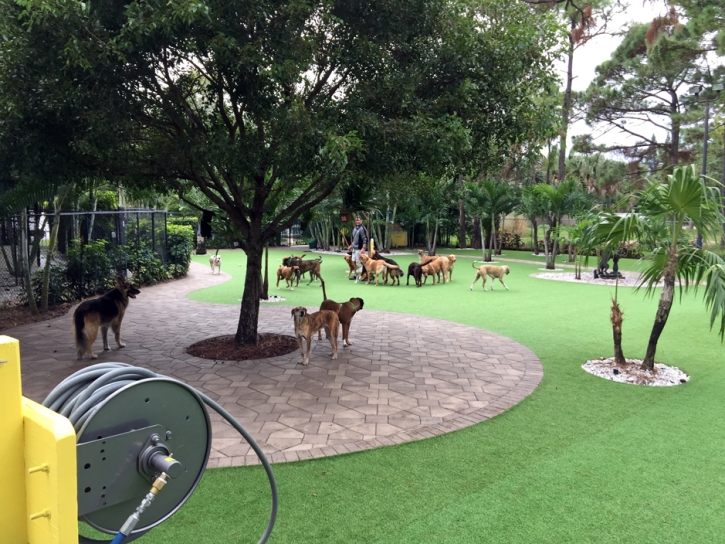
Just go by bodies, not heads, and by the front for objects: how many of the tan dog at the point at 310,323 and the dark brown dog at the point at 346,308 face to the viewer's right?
1

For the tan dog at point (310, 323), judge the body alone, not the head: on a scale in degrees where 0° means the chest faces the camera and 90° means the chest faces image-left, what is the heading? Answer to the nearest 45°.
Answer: approximately 45°

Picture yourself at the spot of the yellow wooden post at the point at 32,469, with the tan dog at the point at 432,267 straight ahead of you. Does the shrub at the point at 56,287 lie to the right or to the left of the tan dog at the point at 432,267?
left

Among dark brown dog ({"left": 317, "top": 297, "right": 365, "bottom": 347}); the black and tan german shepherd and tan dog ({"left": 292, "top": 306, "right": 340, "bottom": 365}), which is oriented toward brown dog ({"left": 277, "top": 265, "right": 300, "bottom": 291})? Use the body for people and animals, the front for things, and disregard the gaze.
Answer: the black and tan german shepherd

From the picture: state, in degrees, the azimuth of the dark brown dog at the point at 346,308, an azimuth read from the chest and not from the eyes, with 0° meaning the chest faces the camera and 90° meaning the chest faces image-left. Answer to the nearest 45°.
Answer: approximately 270°

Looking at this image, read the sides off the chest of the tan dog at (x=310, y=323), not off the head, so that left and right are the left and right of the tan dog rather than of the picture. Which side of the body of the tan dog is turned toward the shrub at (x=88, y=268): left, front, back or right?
right

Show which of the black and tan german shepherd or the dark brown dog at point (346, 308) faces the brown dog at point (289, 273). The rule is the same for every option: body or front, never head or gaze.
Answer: the black and tan german shepherd

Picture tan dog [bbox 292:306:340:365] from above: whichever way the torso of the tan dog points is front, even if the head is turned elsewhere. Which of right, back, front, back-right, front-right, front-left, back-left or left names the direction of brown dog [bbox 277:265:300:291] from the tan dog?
back-right

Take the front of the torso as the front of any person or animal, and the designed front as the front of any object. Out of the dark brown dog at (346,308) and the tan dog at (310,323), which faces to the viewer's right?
the dark brown dog

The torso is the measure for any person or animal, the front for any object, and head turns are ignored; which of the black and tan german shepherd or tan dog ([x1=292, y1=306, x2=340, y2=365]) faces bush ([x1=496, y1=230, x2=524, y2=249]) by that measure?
the black and tan german shepherd
